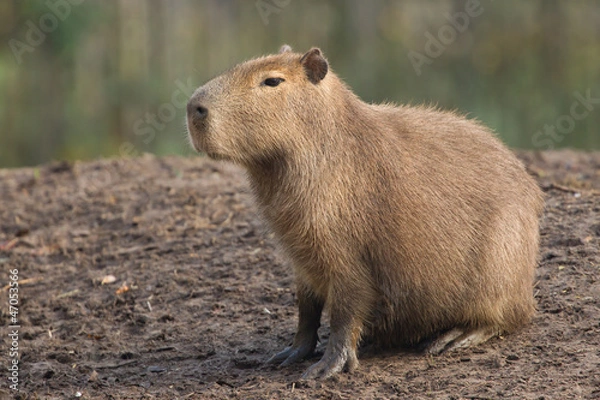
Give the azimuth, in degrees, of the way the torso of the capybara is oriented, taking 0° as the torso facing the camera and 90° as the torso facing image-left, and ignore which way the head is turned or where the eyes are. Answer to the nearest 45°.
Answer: approximately 45°
